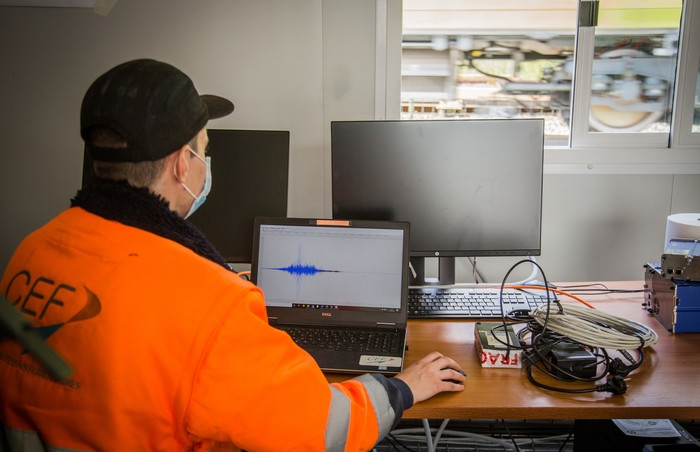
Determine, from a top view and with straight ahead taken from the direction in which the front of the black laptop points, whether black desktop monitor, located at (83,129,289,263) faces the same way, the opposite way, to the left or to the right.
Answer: the same way

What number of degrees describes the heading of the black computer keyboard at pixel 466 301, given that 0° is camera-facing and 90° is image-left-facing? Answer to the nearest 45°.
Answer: approximately 0°

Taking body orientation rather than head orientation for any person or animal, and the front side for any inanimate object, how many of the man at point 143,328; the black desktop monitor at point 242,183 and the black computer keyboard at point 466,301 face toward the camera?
2

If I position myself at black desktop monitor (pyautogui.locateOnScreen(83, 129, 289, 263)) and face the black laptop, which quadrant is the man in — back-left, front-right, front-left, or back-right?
front-right

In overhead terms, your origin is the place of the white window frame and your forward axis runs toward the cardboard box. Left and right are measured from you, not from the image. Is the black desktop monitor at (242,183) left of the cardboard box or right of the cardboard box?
right

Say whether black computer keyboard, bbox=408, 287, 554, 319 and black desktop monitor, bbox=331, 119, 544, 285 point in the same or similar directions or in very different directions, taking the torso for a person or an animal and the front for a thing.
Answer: same or similar directions

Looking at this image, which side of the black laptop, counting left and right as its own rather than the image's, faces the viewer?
front

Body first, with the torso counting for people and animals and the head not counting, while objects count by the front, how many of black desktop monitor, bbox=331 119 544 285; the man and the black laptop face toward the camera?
2

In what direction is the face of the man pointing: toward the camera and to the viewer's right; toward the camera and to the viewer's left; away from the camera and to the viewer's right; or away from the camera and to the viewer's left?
away from the camera and to the viewer's right

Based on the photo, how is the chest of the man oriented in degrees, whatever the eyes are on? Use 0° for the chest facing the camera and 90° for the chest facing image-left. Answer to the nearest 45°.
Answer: approximately 225°

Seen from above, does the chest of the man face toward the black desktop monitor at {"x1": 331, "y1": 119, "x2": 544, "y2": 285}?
yes

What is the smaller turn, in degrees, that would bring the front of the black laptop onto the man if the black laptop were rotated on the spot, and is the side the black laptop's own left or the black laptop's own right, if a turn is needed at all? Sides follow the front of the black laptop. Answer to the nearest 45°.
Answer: approximately 45° to the black laptop's own right

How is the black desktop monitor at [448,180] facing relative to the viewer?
toward the camera
